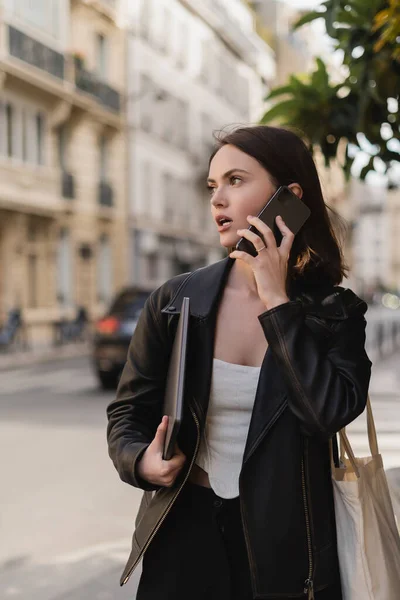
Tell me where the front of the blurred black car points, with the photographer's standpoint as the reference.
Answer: facing away from the viewer

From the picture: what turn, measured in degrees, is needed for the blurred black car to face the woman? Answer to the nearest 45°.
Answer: approximately 180°

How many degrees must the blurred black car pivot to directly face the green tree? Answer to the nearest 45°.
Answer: approximately 180°

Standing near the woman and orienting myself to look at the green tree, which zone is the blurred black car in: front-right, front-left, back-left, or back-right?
front-left
